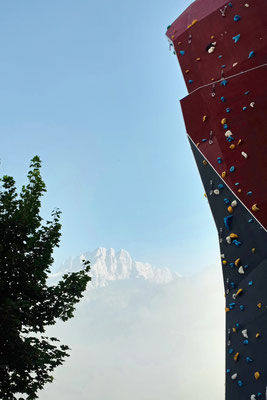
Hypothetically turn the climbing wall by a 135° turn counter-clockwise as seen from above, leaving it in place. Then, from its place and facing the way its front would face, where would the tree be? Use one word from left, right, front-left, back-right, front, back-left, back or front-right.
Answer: back

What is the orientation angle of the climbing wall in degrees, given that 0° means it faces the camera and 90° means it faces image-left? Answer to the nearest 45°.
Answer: approximately 45°
